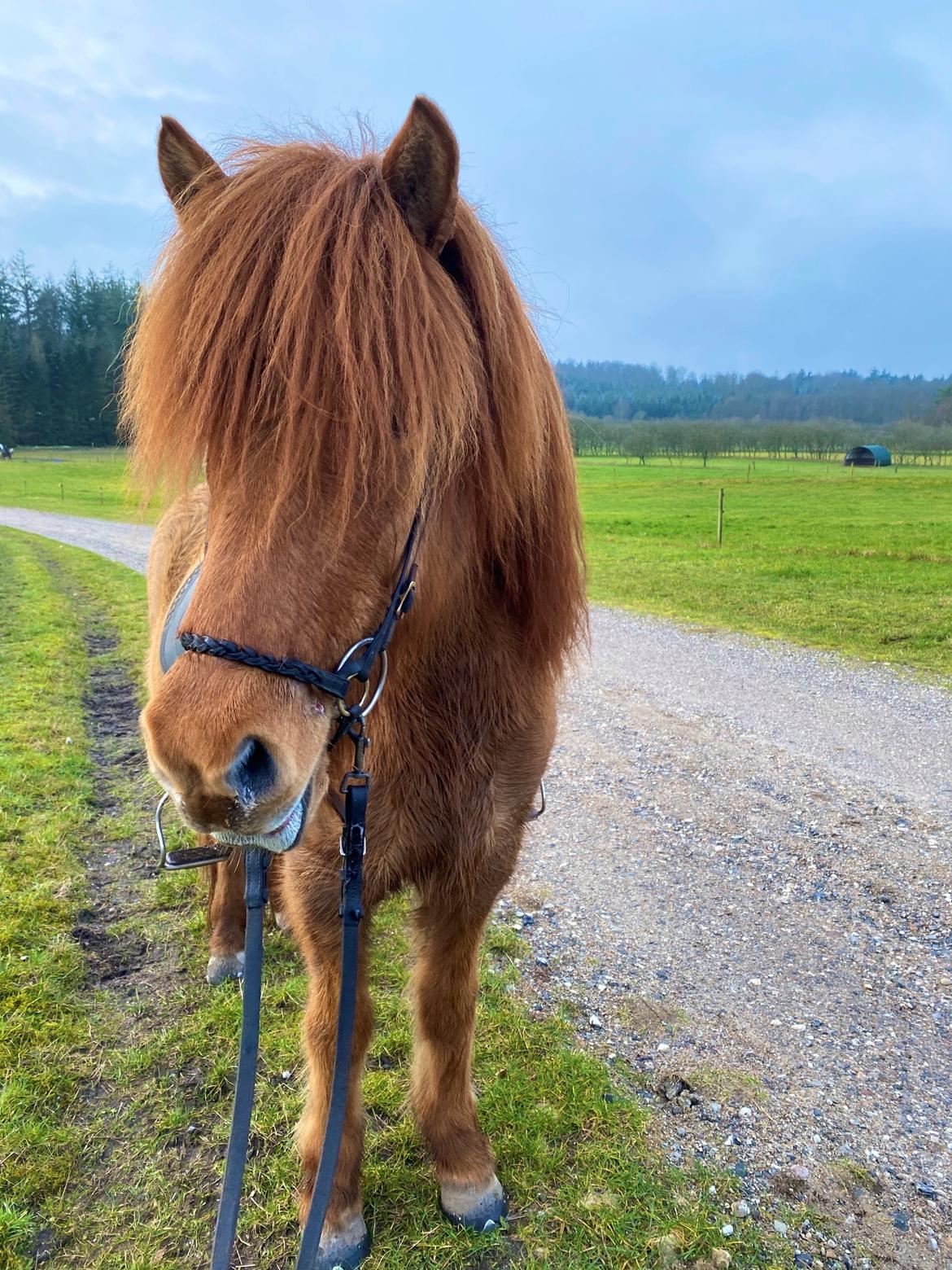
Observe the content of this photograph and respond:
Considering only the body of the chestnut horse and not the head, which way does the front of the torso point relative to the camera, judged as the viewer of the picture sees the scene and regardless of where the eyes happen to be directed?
toward the camera
